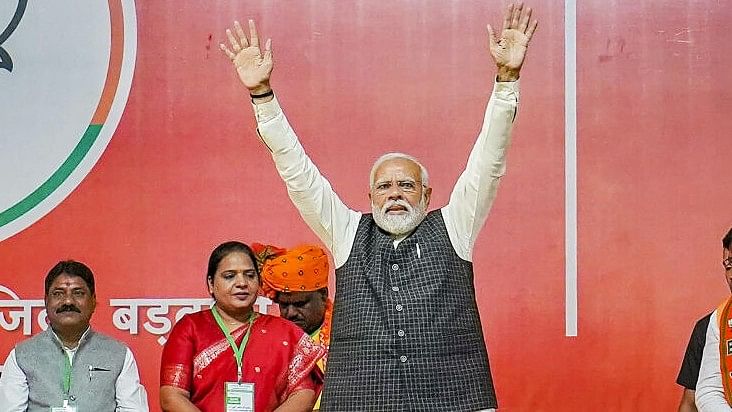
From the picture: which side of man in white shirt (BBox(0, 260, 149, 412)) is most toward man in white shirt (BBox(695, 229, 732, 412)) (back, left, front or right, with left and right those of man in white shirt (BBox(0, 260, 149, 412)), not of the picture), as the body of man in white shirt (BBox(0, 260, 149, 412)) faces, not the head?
left

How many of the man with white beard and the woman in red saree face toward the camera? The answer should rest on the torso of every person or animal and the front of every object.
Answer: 2

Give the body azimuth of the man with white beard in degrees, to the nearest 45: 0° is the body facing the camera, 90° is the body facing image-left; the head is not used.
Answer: approximately 0°

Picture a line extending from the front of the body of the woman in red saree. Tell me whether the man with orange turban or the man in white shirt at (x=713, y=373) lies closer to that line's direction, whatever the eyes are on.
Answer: the man in white shirt

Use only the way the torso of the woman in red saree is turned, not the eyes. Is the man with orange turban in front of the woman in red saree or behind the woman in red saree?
behind

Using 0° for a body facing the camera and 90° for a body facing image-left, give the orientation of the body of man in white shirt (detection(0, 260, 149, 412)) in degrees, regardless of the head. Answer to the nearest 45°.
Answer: approximately 0°

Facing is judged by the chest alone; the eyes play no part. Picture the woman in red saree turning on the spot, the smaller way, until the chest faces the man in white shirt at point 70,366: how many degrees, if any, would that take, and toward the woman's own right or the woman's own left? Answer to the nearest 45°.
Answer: approximately 90° to the woman's own right
